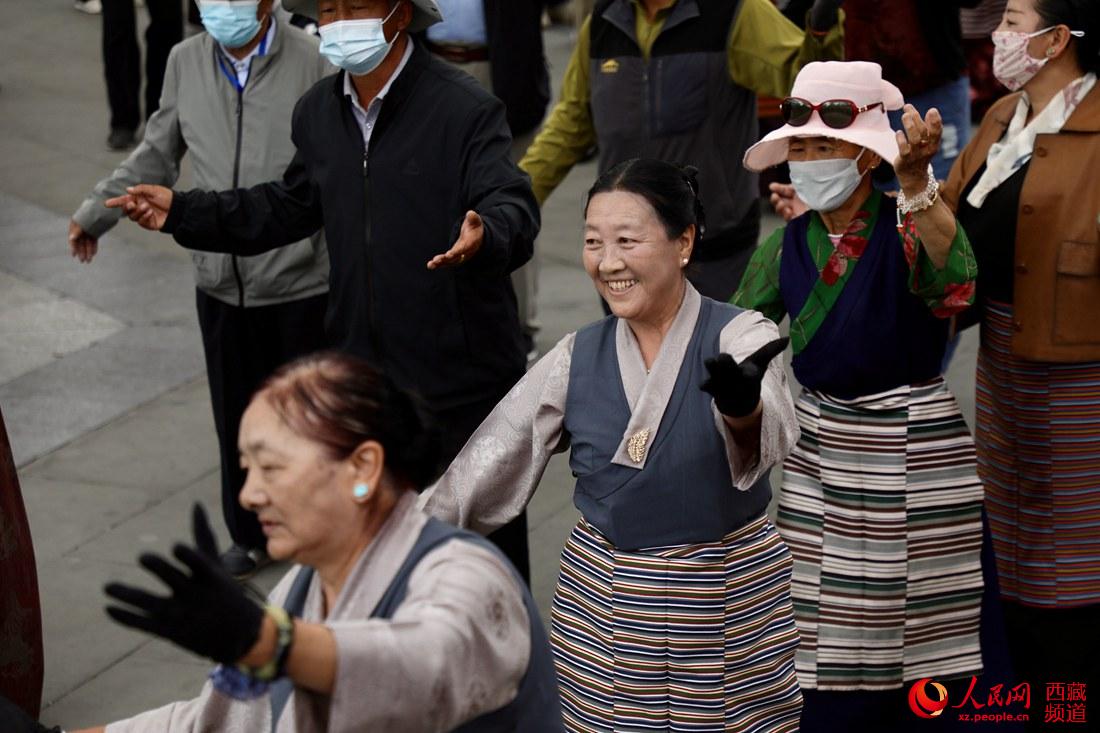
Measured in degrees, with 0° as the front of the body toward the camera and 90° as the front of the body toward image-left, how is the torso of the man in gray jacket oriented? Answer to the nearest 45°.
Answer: approximately 0°

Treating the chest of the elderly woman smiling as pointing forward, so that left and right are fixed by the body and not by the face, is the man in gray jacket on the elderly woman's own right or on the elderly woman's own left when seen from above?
on the elderly woman's own right

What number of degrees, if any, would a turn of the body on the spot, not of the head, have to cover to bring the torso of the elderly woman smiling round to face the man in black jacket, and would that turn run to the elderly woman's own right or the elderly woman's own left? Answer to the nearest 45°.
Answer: approximately 90° to the elderly woman's own right

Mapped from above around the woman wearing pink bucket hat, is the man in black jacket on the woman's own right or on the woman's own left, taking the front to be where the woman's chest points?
on the woman's own right

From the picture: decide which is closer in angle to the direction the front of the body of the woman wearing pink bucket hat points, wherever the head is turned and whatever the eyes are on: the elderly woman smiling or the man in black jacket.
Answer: the elderly woman smiling

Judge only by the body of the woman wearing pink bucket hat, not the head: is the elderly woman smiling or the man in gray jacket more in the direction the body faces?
the elderly woman smiling
